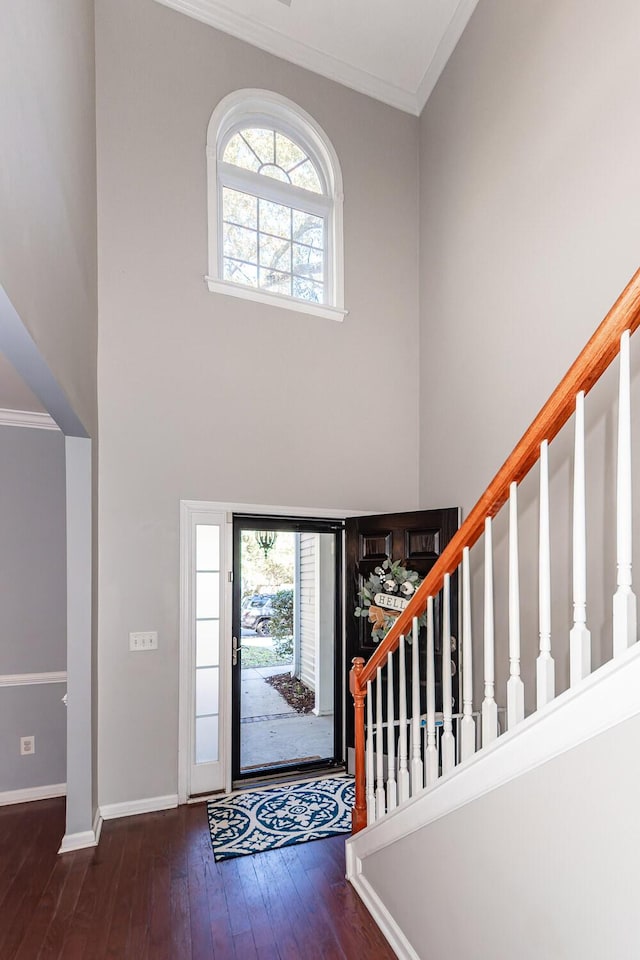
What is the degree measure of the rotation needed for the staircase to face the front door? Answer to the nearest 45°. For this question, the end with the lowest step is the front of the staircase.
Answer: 0° — it already faces it

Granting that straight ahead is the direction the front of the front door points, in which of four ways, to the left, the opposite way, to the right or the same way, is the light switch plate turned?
the opposite way

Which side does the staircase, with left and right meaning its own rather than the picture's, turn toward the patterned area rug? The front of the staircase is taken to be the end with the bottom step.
front

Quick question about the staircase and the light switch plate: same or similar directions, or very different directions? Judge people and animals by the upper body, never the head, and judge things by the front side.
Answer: very different directions

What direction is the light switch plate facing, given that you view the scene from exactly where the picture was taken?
facing the viewer

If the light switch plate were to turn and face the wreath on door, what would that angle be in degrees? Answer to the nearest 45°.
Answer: approximately 90° to its left

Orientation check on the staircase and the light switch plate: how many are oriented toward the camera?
1

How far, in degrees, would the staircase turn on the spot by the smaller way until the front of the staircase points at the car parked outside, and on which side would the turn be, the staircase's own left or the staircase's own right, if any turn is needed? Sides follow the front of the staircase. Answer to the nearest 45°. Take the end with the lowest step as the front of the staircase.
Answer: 0° — it already faces it

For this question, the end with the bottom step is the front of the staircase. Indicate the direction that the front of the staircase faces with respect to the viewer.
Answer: facing away from the viewer and to the left of the viewer

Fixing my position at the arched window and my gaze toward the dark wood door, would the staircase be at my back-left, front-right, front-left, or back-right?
front-right

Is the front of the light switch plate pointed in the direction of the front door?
no
